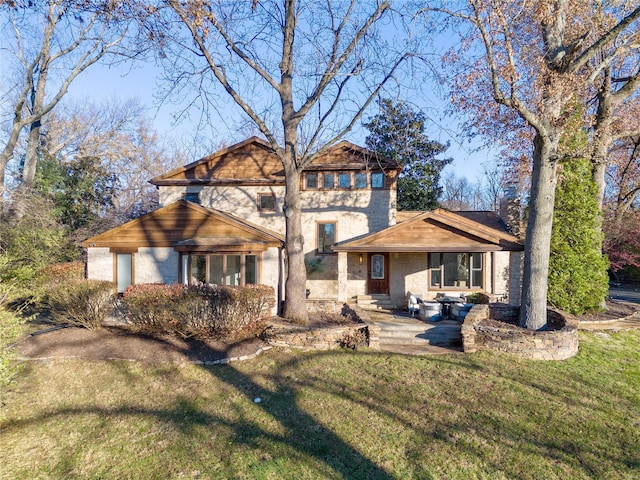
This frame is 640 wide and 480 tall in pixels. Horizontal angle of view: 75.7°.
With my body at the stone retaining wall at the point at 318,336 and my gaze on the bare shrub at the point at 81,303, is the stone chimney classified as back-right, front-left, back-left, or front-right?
back-right

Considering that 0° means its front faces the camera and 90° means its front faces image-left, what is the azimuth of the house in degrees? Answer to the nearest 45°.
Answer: approximately 0°

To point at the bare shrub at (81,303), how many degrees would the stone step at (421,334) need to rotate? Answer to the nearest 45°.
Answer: approximately 90° to its right

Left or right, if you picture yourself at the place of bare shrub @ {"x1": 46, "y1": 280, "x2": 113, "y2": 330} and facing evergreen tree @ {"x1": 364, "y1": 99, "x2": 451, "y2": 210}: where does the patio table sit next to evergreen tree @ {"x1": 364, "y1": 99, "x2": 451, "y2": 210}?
right

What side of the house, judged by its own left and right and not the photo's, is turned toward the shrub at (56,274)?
right

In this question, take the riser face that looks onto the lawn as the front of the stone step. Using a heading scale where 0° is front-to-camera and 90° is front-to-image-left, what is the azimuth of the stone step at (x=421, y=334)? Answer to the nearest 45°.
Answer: approximately 0°

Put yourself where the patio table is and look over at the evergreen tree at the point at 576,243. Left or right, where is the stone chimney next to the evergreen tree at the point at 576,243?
left

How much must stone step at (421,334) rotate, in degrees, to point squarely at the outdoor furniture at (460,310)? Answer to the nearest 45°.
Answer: approximately 135° to its left

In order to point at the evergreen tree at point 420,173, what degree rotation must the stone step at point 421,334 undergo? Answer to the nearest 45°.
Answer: approximately 180°

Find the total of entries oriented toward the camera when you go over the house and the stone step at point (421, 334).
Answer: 2

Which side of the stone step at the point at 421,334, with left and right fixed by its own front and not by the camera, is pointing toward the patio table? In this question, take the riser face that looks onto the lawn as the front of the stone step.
back
